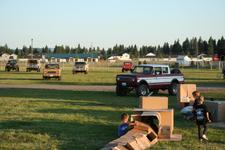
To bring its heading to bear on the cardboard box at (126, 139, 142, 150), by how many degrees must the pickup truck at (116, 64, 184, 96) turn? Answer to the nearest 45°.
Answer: approximately 45° to its left

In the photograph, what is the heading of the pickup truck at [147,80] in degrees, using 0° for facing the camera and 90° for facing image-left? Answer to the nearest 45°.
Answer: approximately 45°

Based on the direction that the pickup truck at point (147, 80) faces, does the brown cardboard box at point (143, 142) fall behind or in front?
in front

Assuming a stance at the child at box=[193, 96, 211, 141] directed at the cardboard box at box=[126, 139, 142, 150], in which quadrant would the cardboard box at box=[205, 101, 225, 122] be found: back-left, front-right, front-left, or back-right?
back-right

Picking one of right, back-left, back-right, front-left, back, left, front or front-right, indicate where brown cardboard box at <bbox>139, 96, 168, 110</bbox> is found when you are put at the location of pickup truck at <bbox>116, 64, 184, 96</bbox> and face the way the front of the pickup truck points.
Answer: front-left

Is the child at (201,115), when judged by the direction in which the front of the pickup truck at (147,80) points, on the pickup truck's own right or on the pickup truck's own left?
on the pickup truck's own left

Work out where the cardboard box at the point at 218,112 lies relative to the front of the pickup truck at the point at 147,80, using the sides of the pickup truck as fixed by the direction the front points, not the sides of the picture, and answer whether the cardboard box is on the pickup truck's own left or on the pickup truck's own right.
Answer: on the pickup truck's own left

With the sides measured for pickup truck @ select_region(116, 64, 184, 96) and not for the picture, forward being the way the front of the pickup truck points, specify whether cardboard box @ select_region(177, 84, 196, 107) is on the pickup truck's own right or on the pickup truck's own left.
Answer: on the pickup truck's own left

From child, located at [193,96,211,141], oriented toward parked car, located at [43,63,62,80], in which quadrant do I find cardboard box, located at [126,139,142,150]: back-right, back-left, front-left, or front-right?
back-left
